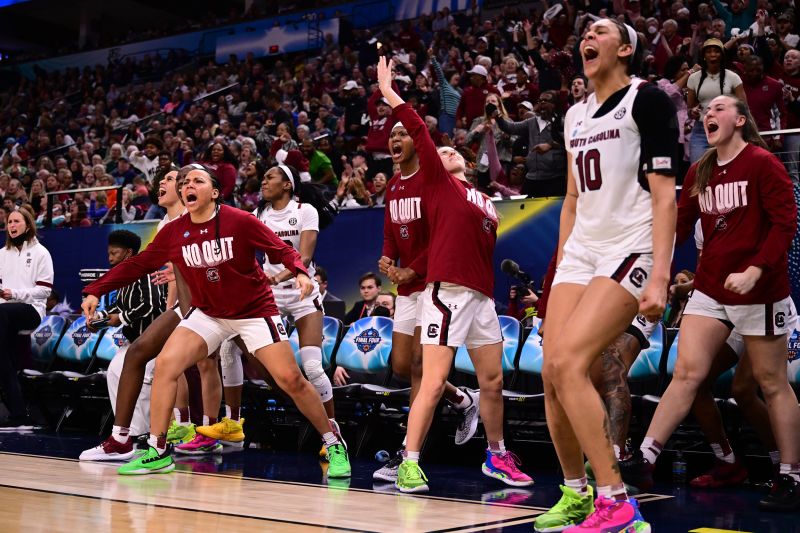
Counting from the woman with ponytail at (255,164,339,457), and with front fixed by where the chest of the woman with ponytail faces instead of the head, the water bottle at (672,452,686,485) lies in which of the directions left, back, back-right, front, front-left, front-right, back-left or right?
left

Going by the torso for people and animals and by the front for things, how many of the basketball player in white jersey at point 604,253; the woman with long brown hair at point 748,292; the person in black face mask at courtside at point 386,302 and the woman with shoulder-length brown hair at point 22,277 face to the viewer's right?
0

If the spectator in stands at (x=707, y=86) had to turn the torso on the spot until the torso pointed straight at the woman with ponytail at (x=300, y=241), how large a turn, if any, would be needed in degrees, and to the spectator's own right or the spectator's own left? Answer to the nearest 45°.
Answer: approximately 45° to the spectator's own right

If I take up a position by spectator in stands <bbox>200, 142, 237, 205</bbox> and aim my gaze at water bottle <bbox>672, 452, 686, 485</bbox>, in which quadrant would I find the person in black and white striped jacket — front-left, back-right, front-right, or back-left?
front-right

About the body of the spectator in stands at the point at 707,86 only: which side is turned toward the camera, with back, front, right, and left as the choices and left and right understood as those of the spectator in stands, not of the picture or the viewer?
front

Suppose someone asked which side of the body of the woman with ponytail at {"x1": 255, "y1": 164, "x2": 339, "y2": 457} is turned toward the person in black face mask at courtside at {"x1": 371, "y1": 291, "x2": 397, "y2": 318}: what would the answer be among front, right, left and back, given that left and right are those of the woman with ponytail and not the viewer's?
back

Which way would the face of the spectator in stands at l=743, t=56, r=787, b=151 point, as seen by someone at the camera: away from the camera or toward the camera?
toward the camera

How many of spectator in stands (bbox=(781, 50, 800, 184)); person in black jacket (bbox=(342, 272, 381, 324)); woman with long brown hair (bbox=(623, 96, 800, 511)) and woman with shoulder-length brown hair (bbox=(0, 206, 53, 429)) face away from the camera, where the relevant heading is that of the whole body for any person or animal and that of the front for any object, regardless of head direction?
0

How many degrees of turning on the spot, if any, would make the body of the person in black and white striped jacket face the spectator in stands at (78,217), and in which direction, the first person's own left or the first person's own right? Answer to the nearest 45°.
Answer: approximately 135° to the first person's own right

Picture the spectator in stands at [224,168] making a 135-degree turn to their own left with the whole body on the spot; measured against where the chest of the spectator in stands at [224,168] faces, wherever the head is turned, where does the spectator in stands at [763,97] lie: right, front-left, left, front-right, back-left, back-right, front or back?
front-right

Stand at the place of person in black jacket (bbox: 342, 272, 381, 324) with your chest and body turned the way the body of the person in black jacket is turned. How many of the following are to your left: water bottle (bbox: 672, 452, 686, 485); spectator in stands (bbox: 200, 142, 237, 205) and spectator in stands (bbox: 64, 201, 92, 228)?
1
